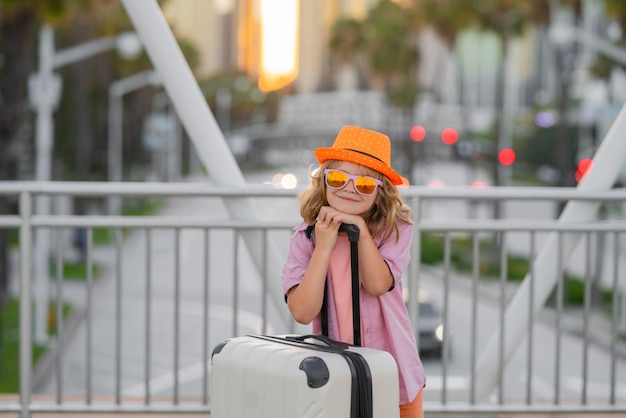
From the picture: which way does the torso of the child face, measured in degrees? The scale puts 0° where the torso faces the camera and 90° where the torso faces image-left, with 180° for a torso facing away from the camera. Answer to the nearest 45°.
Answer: approximately 0°

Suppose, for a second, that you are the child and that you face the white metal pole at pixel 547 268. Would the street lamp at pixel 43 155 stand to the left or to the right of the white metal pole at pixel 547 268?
left

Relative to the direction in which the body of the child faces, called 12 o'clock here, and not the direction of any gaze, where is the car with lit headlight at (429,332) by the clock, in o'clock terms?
The car with lit headlight is roughly at 6 o'clock from the child.

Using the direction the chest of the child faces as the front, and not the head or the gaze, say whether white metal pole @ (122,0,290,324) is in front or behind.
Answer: behind

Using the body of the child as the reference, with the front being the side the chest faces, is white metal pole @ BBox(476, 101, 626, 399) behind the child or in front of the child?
behind

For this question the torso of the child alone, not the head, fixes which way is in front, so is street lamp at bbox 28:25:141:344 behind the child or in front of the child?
behind
